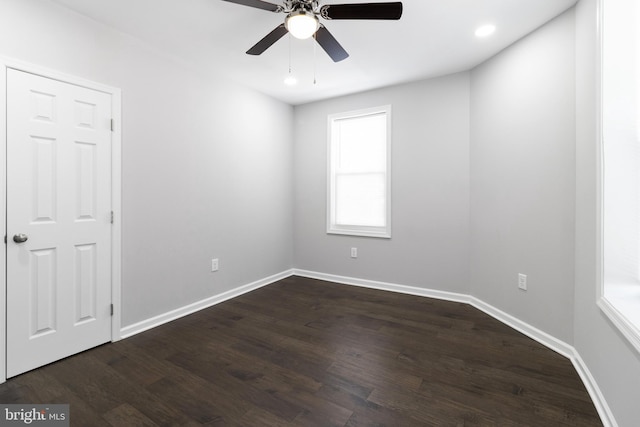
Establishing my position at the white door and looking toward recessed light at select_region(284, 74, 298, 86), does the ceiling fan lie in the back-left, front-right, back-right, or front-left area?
front-right

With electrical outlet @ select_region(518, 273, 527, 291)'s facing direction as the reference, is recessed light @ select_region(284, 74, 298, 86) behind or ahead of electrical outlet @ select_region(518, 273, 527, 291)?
ahead

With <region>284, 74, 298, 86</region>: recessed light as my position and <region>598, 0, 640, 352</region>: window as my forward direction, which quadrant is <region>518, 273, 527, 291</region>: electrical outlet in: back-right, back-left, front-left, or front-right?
front-left

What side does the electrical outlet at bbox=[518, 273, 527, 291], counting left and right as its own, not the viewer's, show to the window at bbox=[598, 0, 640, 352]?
left

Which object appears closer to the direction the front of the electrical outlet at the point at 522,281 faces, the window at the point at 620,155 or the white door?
the white door

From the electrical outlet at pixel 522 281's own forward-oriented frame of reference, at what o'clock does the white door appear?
The white door is roughly at 12 o'clock from the electrical outlet.

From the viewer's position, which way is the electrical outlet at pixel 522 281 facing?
facing the viewer and to the left of the viewer

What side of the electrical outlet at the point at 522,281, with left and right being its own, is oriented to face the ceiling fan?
front

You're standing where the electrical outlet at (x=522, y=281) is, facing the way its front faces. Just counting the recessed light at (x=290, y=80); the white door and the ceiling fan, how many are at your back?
0

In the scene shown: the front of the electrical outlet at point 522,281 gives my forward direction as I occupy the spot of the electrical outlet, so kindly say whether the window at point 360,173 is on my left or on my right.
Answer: on my right

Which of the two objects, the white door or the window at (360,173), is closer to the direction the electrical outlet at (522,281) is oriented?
the white door
